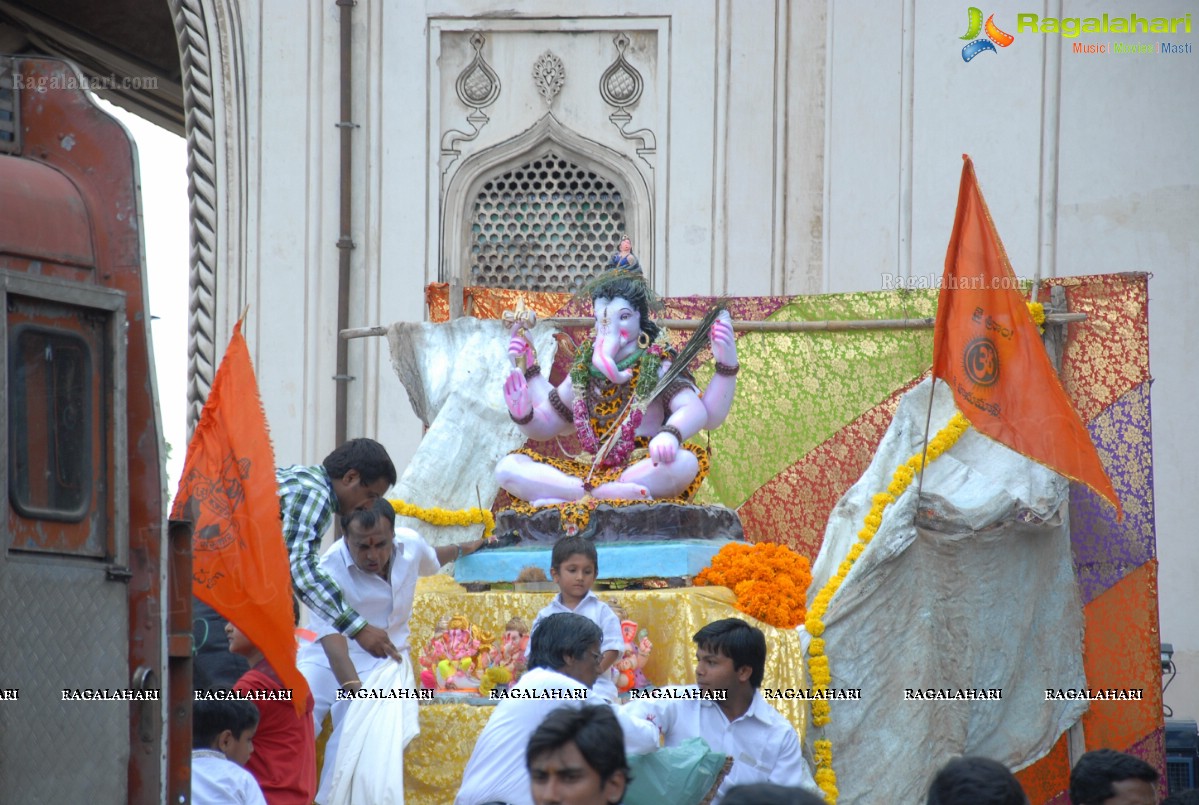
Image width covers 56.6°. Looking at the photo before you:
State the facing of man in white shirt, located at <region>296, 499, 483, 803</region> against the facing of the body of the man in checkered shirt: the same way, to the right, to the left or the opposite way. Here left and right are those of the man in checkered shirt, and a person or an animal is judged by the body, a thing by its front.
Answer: to the right

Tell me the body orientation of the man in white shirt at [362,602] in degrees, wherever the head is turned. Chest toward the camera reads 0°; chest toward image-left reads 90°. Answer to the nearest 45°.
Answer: approximately 0°

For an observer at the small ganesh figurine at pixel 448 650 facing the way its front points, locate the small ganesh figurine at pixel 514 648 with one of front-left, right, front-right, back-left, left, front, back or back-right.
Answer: front-left

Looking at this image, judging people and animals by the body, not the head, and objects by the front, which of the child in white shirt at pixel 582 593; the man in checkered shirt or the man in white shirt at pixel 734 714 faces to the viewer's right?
the man in checkered shirt

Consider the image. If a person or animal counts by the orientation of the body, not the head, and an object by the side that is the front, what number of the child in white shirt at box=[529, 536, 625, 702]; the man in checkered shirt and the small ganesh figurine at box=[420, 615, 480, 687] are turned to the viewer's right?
1
